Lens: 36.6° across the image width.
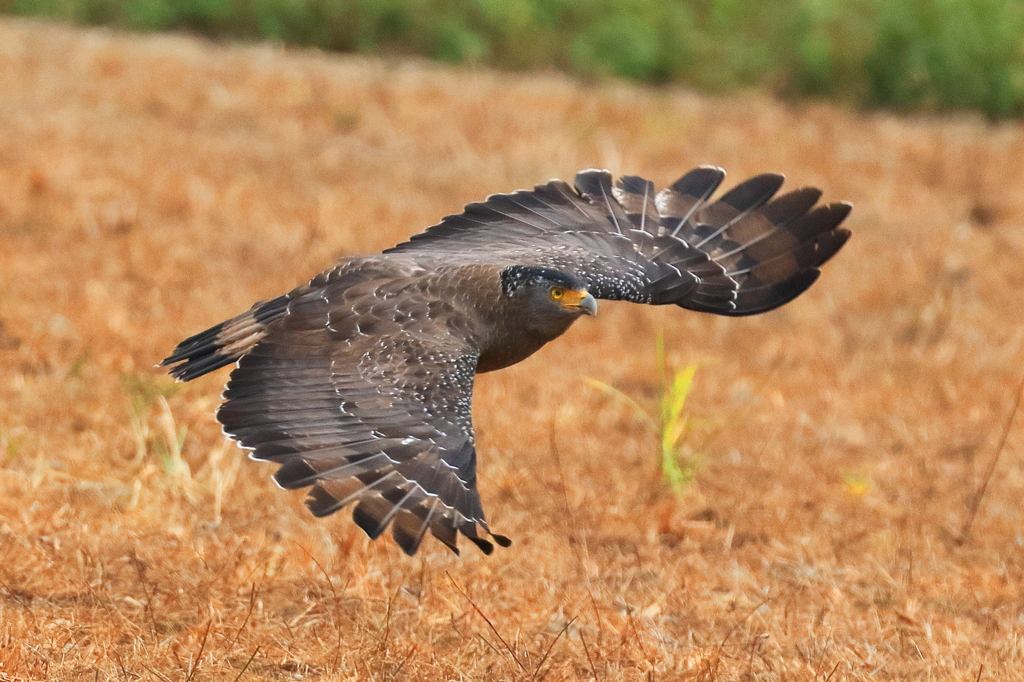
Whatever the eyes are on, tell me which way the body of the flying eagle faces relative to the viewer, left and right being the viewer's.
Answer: facing the viewer and to the right of the viewer
